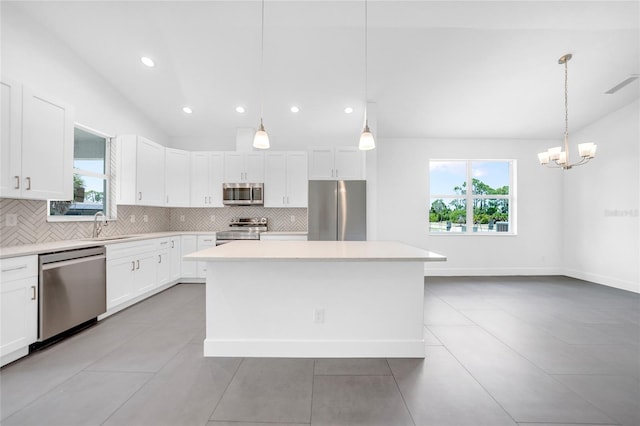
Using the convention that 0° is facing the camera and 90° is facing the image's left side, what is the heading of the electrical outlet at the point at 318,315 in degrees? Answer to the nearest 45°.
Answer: approximately 0°

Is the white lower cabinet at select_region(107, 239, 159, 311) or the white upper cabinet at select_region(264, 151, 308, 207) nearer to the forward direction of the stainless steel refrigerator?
the white lower cabinet

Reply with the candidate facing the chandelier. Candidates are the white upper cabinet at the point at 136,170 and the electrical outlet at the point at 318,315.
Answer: the white upper cabinet

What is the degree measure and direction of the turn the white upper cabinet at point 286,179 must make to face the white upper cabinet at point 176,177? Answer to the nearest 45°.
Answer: approximately 90° to its right

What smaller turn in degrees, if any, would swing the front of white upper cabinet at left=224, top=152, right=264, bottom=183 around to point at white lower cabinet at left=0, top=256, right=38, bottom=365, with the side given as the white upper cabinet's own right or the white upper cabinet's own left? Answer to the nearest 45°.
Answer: approximately 45° to the white upper cabinet's own right

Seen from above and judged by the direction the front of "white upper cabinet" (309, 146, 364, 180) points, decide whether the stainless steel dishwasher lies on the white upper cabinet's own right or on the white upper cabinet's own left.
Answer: on the white upper cabinet's own right

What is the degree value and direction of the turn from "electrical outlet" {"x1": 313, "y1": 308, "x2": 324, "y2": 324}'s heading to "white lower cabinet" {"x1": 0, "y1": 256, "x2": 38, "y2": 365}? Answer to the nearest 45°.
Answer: approximately 90° to its right

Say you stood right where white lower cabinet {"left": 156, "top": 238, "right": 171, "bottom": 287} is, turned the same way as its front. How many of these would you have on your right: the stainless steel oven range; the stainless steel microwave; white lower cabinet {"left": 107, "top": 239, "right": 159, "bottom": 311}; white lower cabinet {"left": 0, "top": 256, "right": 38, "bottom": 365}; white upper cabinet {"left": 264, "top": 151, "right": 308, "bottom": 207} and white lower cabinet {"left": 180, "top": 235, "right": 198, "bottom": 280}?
2

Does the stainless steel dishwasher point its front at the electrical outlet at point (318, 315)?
yes

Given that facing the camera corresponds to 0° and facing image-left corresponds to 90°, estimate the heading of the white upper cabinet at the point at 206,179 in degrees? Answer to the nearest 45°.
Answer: approximately 0°
